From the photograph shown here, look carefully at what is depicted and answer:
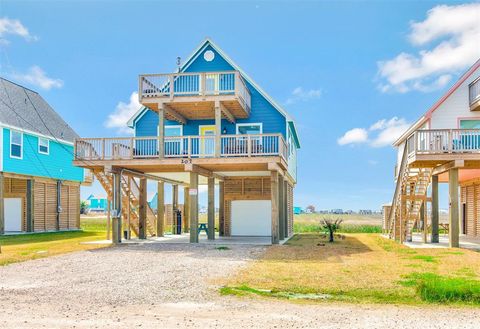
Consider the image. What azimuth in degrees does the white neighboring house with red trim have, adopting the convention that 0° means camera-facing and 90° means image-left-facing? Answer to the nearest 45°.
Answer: approximately 0°

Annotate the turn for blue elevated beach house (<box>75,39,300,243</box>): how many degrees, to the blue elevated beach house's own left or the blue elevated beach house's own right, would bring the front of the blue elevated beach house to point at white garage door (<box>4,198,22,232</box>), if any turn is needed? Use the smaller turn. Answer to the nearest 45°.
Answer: approximately 135° to the blue elevated beach house's own right

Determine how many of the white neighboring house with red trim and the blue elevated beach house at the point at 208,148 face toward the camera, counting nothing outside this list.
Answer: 2

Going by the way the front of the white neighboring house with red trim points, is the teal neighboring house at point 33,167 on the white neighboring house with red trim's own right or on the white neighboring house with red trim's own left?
on the white neighboring house with red trim's own right

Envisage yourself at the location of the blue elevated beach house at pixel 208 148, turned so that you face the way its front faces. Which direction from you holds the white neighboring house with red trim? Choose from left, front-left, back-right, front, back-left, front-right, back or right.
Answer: left

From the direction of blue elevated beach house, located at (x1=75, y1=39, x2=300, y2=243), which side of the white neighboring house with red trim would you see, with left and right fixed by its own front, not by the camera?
right
